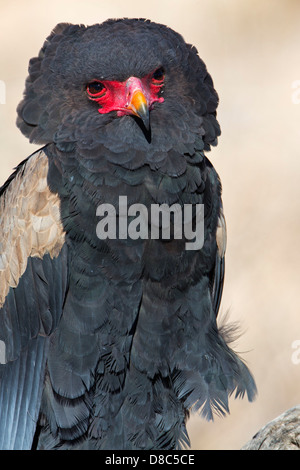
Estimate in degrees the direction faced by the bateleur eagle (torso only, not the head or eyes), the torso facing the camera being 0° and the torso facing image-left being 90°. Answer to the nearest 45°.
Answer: approximately 315°
